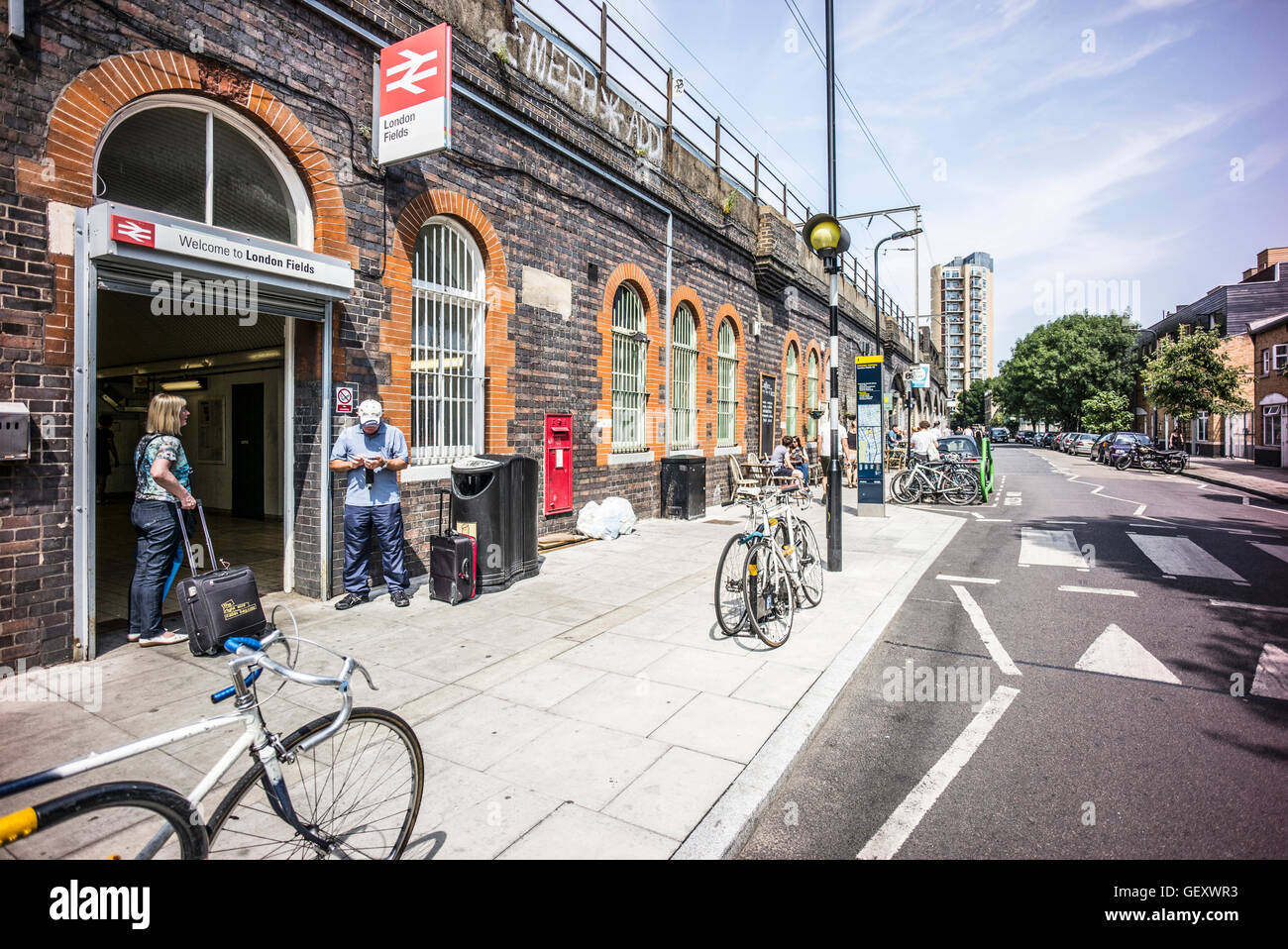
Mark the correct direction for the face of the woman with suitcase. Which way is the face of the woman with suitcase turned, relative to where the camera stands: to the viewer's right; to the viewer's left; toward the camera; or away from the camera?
to the viewer's right

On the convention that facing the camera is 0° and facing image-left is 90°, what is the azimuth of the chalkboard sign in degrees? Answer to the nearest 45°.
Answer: approximately 315°

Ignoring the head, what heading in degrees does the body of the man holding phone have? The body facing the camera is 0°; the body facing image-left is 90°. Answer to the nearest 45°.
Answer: approximately 0°

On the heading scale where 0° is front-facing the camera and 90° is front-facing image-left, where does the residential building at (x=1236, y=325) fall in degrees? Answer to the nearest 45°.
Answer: approximately 45°
